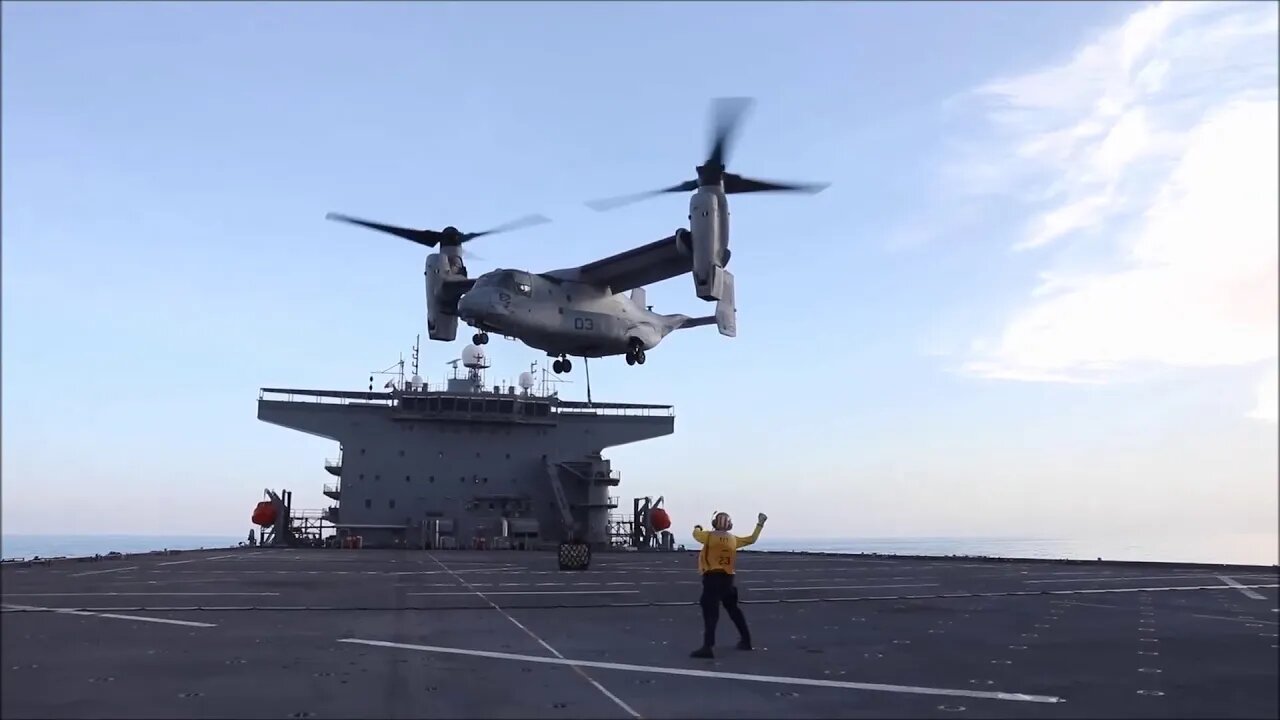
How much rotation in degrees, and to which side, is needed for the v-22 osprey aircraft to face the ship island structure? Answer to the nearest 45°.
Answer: approximately 135° to its right

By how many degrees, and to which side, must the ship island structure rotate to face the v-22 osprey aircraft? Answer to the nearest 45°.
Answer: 0° — it already faces it

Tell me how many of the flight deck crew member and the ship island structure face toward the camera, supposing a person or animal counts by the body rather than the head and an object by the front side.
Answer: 1

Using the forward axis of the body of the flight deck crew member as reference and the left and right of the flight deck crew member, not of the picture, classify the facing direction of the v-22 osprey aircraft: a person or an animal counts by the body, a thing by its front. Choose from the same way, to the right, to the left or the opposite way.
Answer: to the left

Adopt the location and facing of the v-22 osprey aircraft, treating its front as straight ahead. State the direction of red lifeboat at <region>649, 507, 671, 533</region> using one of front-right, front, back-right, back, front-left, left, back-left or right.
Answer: back-right

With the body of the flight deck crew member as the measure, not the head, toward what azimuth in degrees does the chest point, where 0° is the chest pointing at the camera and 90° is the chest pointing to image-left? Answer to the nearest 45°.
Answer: approximately 135°

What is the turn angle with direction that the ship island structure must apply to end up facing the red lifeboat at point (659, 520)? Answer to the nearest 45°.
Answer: approximately 90° to its left

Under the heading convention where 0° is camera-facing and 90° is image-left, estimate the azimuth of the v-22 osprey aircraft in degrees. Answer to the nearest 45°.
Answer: approximately 45°
